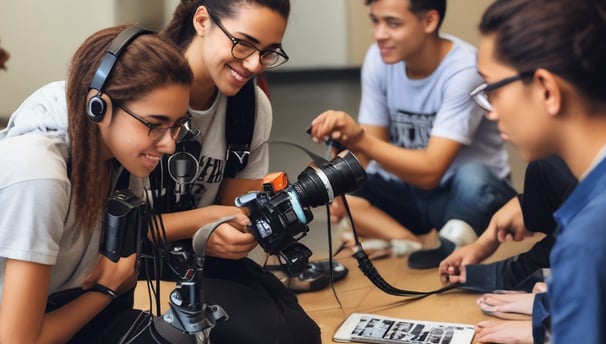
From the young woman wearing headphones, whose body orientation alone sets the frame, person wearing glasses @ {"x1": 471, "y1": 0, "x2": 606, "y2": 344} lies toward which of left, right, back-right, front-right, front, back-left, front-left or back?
front-right

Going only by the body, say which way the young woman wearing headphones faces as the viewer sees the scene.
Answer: to the viewer's right

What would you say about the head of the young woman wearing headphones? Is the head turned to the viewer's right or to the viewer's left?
to the viewer's right

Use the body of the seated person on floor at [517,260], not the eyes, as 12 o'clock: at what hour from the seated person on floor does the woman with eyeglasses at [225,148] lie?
The woman with eyeglasses is roughly at 11 o'clock from the seated person on floor.

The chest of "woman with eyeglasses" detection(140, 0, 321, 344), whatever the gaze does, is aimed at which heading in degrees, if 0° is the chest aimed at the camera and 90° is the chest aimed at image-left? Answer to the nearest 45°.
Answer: approximately 315°

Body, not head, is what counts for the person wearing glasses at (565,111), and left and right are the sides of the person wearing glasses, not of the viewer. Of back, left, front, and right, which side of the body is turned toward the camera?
left

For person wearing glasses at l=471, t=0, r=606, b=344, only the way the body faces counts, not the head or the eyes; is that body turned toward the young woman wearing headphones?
yes

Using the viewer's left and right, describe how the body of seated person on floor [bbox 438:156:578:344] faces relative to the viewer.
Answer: facing to the left of the viewer

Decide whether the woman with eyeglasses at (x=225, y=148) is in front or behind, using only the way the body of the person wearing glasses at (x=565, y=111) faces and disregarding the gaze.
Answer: in front

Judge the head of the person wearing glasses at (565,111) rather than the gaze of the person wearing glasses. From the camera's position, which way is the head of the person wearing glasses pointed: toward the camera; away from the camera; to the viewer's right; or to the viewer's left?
to the viewer's left

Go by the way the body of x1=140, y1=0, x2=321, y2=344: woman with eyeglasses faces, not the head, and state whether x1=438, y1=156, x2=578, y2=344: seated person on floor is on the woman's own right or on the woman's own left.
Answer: on the woman's own left

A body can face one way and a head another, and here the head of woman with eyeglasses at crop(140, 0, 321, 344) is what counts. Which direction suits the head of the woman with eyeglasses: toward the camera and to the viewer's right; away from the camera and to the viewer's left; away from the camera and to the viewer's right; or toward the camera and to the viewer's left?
toward the camera and to the viewer's right

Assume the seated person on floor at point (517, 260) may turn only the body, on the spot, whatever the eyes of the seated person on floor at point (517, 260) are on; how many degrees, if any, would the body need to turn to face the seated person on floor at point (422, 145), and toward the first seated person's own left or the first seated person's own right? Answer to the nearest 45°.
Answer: approximately 45° to the first seated person's own right

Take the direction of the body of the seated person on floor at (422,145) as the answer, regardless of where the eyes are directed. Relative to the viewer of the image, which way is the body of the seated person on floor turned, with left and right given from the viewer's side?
facing the viewer and to the left of the viewer
